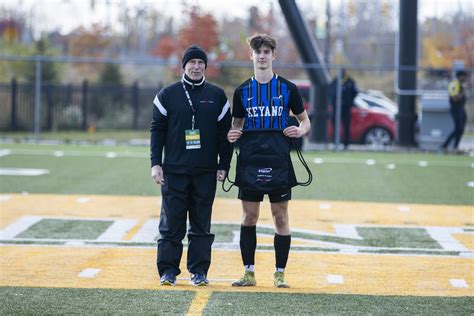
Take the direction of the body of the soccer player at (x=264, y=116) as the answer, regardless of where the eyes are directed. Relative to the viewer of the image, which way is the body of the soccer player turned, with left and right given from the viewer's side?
facing the viewer

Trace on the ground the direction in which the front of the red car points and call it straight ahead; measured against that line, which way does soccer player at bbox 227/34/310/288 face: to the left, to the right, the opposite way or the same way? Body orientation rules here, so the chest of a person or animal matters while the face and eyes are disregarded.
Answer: to the right

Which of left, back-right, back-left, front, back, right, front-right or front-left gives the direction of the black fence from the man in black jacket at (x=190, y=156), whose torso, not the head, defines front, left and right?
back

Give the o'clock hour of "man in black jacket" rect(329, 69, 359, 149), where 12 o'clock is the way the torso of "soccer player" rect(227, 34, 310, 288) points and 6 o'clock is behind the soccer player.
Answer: The man in black jacket is roughly at 6 o'clock from the soccer player.

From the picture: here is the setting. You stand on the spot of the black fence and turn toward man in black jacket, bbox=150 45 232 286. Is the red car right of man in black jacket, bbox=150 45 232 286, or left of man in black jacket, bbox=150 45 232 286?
left

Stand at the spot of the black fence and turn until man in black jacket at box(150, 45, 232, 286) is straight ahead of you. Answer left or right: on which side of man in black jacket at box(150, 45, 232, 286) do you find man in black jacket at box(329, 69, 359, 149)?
left

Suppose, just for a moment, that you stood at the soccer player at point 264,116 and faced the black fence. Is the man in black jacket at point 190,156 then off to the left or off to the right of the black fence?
left

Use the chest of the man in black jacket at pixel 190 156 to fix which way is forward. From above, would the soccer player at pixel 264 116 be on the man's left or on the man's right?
on the man's left

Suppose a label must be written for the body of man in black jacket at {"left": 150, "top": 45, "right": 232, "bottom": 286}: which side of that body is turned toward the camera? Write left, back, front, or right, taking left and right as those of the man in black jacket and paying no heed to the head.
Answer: front

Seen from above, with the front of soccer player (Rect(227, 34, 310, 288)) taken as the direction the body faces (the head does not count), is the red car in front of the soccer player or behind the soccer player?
behind

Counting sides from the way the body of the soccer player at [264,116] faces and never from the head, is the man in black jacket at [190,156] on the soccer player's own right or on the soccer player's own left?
on the soccer player's own right

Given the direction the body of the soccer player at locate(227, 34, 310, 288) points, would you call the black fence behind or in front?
behind
